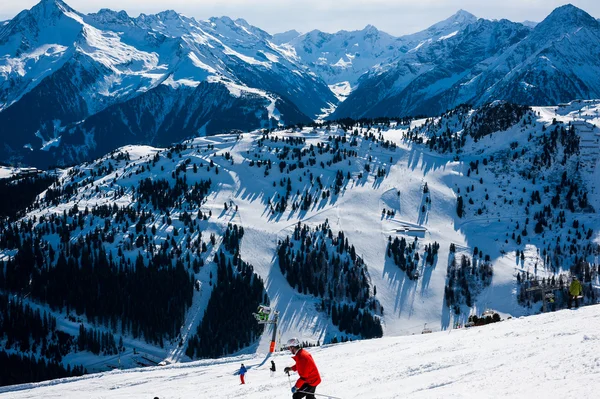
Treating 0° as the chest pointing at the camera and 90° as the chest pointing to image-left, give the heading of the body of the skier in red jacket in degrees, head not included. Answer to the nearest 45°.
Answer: approximately 90°
